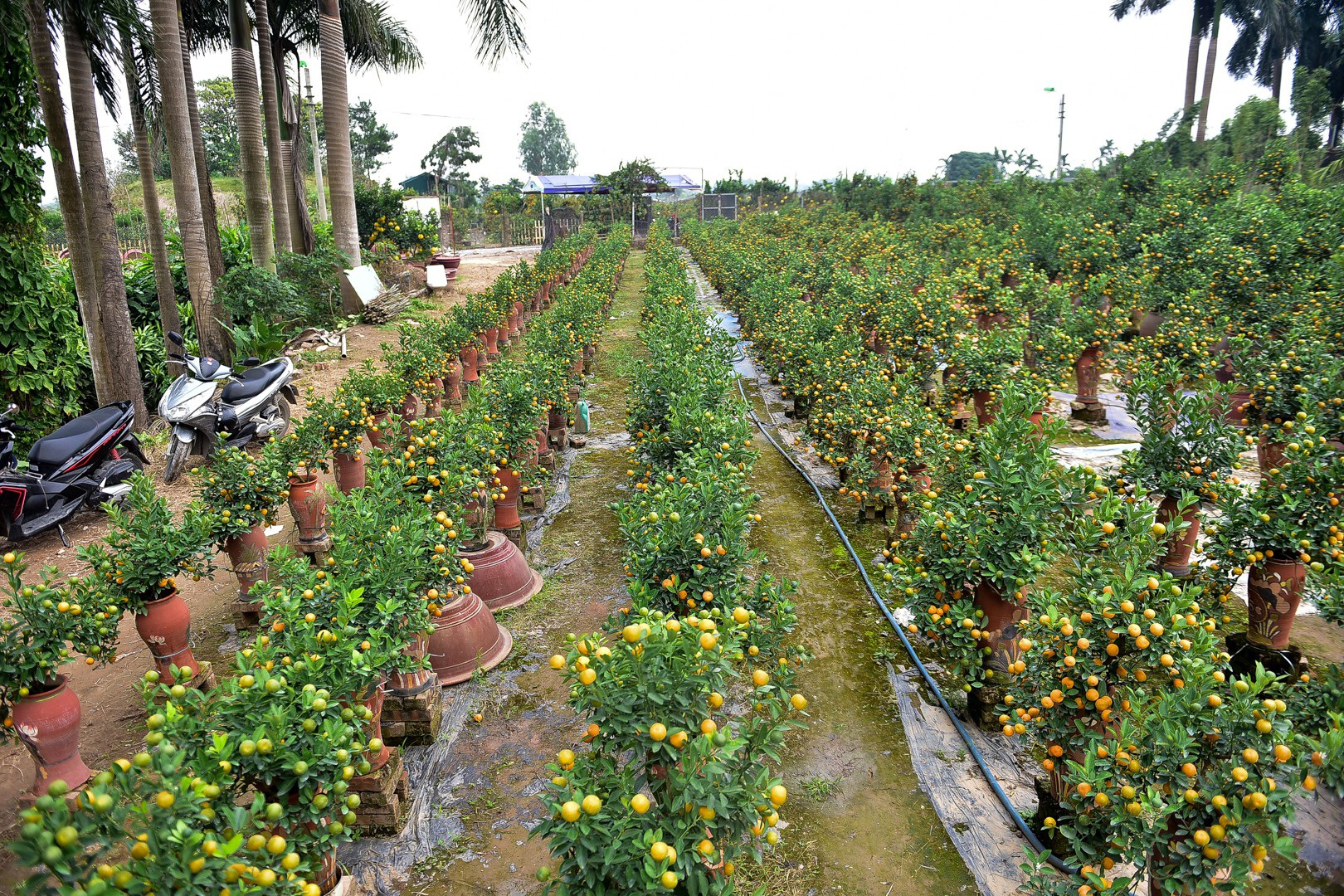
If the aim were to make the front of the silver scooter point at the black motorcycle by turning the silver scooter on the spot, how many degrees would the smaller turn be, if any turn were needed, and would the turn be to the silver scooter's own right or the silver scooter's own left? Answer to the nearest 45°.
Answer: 0° — it already faces it

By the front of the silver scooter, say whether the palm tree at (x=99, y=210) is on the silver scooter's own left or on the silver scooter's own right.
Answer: on the silver scooter's own right

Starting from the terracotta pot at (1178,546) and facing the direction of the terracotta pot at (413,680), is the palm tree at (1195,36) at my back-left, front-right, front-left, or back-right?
back-right

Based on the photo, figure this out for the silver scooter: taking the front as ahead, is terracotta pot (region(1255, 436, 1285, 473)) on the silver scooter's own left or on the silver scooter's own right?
on the silver scooter's own left

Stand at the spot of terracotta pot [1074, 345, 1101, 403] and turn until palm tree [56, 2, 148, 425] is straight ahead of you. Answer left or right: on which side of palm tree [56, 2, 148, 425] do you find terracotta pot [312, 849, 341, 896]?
left

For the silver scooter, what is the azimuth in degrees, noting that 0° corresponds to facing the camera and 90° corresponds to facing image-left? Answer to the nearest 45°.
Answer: approximately 45°
